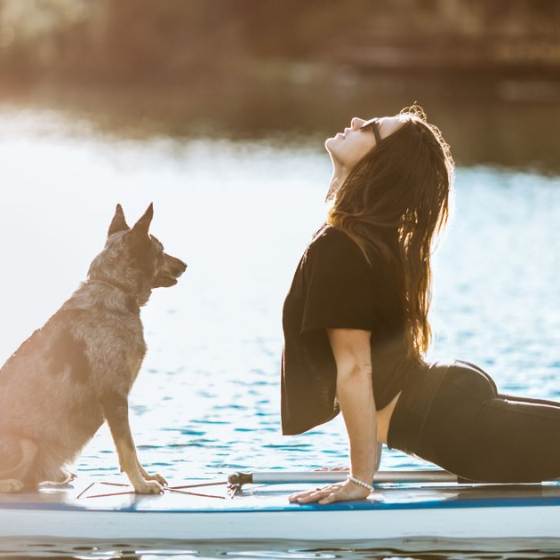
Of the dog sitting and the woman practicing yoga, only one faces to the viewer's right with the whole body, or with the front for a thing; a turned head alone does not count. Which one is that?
the dog sitting

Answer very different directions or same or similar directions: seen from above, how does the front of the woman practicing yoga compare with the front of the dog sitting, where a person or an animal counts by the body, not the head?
very different directions

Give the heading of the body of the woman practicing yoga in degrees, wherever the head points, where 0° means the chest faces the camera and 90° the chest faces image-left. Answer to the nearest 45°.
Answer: approximately 90°

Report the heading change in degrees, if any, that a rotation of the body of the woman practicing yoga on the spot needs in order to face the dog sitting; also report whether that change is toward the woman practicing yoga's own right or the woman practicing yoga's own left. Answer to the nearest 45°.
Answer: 0° — they already face it

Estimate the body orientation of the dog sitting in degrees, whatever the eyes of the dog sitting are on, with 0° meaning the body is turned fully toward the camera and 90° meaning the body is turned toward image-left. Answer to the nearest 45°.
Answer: approximately 270°

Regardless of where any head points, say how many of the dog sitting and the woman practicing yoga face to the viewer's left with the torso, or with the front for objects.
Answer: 1

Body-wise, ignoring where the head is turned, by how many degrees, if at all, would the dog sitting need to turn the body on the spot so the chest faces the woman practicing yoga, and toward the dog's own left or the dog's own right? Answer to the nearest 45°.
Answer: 0° — it already faces them
